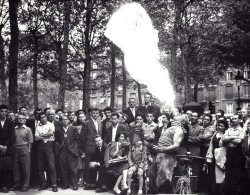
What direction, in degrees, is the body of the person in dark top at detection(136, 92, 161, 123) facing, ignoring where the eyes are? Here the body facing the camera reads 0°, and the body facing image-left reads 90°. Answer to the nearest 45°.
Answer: approximately 0°

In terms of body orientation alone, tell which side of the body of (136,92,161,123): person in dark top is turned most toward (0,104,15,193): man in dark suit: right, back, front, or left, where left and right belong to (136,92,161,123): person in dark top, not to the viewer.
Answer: right

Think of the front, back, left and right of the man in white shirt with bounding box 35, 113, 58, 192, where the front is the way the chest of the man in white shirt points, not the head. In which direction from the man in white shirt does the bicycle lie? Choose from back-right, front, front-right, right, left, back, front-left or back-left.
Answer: front-left

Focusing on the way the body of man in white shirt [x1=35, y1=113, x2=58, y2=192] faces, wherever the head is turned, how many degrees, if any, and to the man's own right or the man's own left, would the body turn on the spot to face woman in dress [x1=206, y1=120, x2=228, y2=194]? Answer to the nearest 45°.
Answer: approximately 45° to the man's own left

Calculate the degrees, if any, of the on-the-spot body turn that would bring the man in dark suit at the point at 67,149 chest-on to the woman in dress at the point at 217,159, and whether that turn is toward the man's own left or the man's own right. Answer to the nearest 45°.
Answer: approximately 45° to the man's own left

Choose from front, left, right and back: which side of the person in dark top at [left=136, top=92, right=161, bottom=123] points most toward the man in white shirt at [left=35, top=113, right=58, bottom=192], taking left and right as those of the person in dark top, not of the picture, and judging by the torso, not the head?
right

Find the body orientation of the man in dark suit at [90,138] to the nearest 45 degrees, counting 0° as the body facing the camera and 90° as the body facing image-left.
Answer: approximately 315°

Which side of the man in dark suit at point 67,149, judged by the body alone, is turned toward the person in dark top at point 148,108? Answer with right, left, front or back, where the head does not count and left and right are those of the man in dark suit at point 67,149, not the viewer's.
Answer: left
